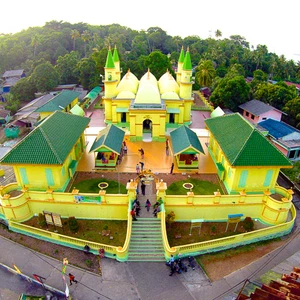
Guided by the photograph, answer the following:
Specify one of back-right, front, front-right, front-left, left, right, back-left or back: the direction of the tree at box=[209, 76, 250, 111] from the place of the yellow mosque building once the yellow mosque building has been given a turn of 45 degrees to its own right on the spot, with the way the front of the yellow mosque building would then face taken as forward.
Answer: back

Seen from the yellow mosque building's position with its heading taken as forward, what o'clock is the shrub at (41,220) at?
The shrub is roughly at 1 o'clock from the yellow mosque building.

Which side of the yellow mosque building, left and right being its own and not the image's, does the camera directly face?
front

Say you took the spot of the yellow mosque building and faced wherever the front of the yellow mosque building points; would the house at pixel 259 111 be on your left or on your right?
on your left

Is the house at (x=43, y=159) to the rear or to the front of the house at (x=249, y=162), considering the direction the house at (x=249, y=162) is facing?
to the front

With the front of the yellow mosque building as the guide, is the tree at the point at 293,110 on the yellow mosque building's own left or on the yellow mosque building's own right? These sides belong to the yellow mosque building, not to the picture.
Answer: on the yellow mosque building's own left

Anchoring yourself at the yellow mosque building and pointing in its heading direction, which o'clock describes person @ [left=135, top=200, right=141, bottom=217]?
The person is roughly at 12 o'clock from the yellow mosque building.
